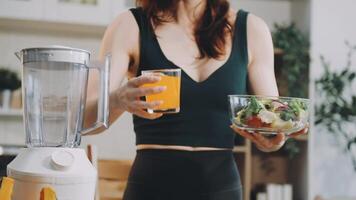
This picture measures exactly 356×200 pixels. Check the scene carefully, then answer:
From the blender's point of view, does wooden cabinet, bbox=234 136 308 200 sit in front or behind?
behind

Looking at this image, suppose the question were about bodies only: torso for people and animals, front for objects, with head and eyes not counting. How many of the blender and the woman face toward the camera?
2

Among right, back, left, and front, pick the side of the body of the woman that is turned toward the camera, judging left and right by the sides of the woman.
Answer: front

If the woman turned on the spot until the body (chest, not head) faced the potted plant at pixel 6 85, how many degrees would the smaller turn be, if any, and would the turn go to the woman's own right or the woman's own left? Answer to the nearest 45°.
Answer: approximately 135° to the woman's own right

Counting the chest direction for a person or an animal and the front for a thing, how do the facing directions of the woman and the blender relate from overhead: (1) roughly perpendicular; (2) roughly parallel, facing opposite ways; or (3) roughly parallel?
roughly parallel

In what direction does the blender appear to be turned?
toward the camera

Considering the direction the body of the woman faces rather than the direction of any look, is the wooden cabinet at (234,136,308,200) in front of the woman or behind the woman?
behind

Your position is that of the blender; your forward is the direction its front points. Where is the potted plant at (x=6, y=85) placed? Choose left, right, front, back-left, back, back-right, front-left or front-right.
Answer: back
